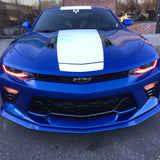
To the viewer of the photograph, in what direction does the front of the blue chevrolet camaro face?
facing the viewer
